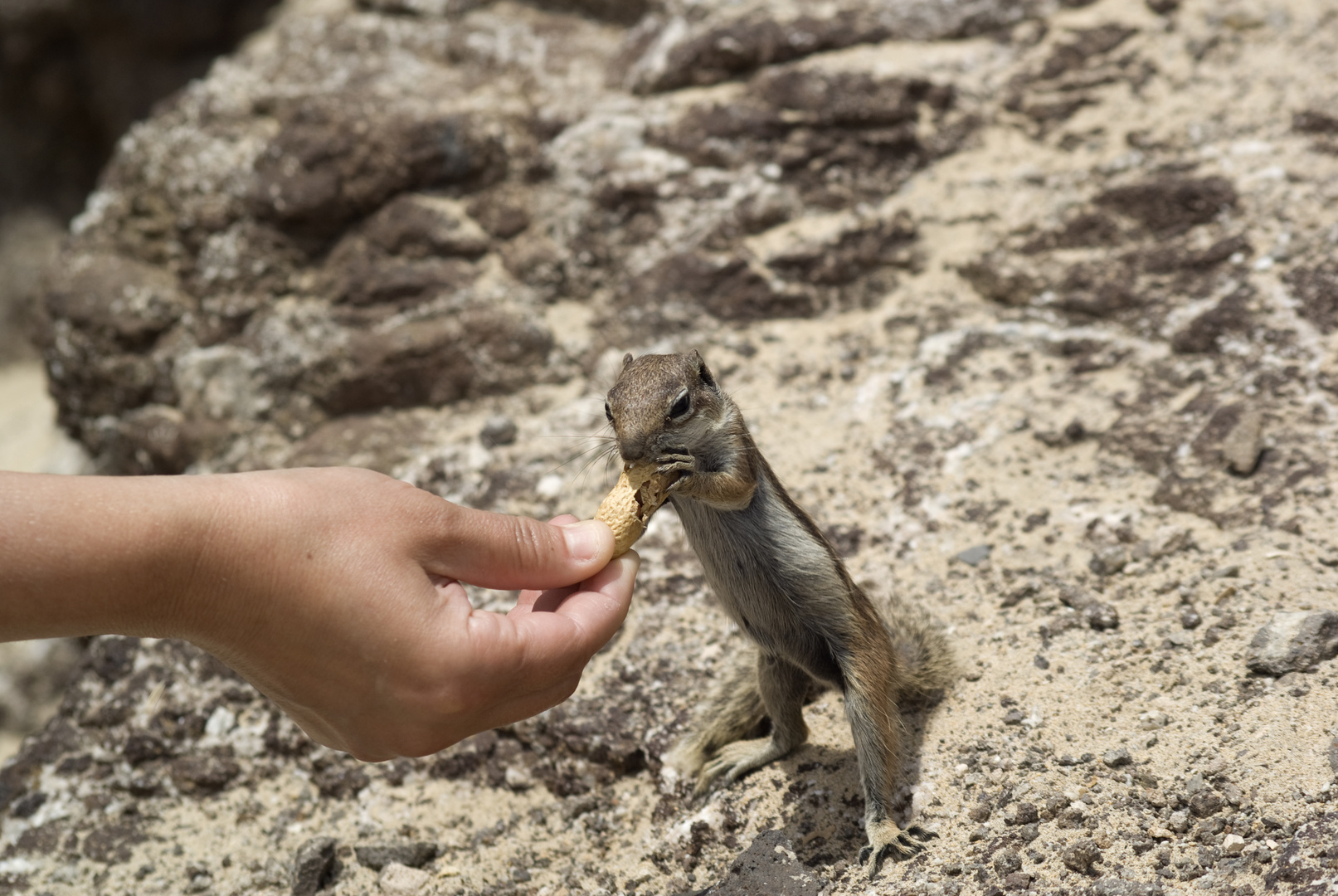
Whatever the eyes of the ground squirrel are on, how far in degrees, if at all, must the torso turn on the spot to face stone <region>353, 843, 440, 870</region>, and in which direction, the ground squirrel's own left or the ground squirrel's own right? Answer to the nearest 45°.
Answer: approximately 45° to the ground squirrel's own right

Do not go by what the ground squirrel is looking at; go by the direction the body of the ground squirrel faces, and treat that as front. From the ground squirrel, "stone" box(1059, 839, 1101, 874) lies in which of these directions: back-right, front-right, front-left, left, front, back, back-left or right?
left

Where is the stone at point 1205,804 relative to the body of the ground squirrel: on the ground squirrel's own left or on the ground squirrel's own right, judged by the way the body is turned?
on the ground squirrel's own left

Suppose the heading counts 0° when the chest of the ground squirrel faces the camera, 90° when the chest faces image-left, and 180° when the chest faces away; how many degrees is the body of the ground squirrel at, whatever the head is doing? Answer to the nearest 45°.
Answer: approximately 45°

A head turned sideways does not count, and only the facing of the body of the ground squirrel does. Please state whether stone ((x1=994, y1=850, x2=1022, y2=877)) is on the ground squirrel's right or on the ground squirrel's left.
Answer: on the ground squirrel's left

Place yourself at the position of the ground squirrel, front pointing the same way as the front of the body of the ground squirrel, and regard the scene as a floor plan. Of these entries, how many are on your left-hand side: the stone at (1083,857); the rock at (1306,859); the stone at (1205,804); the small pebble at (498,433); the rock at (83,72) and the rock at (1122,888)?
4

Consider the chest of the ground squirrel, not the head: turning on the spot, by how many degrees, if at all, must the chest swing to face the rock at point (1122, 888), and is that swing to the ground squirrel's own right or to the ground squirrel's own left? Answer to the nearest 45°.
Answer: approximately 90° to the ground squirrel's own left

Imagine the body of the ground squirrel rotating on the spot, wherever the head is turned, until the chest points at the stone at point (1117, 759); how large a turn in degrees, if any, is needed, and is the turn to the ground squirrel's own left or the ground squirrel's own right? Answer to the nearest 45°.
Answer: approximately 90° to the ground squirrel's own left

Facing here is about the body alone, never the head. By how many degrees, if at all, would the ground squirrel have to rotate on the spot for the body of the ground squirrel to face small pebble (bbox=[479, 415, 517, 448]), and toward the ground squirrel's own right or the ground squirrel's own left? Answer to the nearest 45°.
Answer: approximately 90° to the ground squirrel's own right

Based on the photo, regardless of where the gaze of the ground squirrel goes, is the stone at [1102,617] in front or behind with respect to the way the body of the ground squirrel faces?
behind

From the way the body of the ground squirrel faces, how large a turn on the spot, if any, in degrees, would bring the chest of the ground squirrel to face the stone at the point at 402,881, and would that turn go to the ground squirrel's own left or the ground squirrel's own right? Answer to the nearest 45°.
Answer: approximately 45° to the ground squirrel's own right
